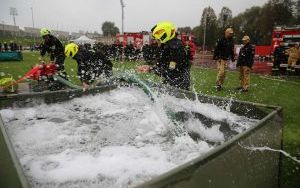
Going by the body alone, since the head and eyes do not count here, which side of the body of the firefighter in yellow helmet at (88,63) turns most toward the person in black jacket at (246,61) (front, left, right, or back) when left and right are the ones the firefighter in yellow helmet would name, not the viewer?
back

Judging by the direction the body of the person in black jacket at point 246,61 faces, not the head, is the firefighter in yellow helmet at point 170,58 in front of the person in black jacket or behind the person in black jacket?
in front

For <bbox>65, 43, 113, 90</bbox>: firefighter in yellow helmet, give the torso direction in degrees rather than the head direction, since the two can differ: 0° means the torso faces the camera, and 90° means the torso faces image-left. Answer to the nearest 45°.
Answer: approximately 90°

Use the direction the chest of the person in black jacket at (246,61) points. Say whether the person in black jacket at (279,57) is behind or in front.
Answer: behind

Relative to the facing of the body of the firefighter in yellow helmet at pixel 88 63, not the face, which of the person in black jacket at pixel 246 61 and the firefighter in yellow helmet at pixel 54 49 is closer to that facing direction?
the firefighter in yellow helmet

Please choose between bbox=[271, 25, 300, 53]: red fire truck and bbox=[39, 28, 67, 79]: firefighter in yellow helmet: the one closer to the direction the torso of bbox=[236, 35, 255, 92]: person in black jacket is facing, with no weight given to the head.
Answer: the firefighter in yellow helmet

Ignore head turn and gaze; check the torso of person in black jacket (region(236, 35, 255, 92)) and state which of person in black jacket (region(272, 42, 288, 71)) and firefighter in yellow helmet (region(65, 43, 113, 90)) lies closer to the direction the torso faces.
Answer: the firefighter in yellow helmet

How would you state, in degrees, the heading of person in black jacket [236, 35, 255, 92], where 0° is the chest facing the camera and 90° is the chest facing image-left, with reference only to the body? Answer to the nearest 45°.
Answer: approximately 45°

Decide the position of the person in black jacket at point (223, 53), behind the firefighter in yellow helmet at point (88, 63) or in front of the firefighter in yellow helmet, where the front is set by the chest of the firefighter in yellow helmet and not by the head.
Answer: behind
